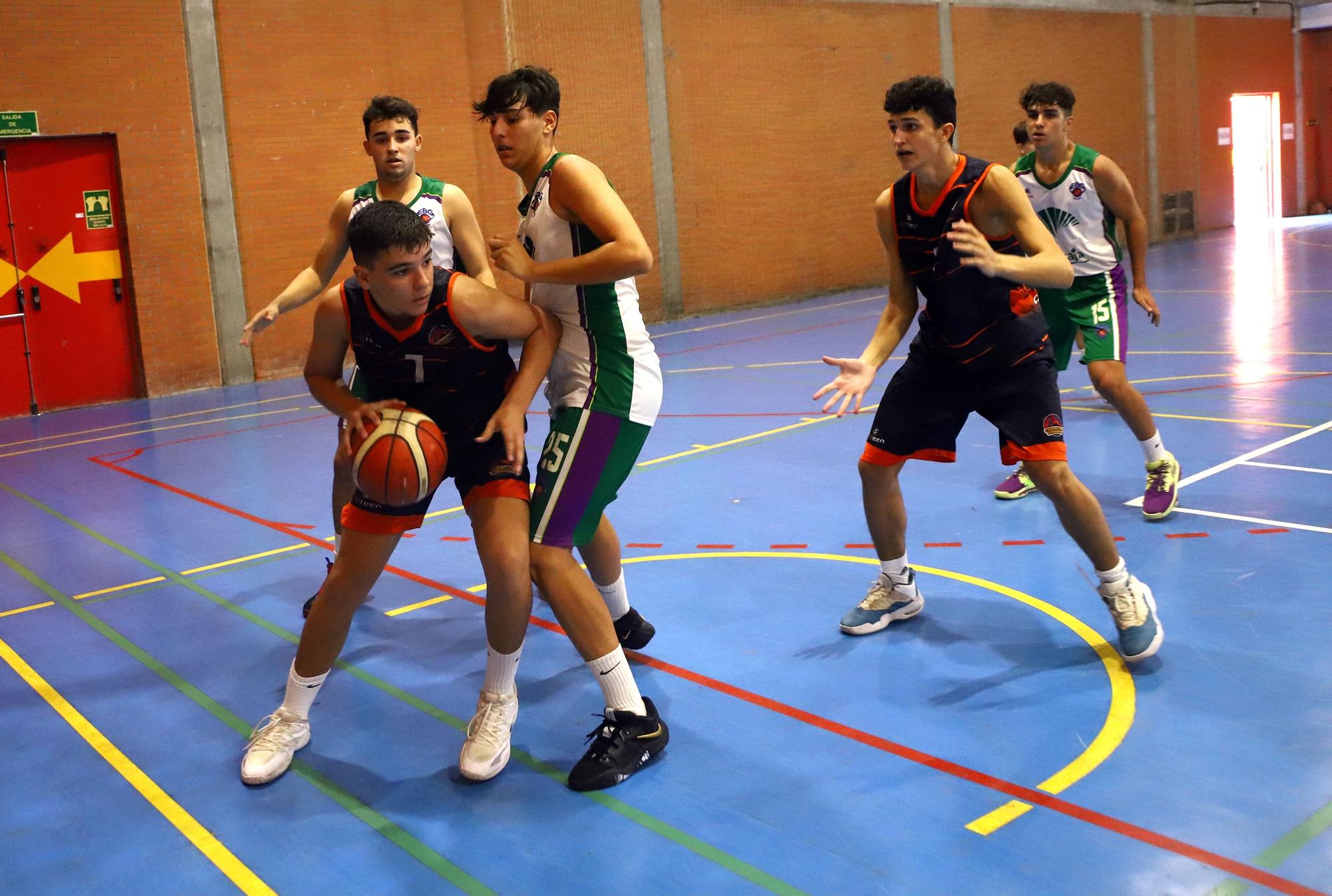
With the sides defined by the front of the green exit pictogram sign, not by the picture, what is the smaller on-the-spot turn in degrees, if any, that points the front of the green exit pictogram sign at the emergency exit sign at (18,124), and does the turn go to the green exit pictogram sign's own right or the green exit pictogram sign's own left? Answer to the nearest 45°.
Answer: approximately 45° to the green exit pictogram sign's own right

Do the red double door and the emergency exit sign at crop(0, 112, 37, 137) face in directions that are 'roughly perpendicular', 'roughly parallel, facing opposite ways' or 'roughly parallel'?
roughly parallel

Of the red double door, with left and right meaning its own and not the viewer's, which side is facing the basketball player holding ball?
front

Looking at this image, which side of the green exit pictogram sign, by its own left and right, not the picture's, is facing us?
front

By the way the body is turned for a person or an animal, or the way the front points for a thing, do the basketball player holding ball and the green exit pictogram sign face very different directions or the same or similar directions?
same or similar directions

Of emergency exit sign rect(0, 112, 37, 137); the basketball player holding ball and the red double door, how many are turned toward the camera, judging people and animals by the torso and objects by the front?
3

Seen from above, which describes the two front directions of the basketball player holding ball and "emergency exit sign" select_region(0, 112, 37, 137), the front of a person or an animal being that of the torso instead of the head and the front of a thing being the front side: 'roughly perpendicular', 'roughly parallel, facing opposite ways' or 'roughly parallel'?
roughly parallel

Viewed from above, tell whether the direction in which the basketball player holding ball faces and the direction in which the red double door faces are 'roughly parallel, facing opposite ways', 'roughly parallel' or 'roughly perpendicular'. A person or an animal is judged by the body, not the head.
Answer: roughly parallel

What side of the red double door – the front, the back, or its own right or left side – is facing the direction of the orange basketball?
front

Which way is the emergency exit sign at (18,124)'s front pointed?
toward the camera

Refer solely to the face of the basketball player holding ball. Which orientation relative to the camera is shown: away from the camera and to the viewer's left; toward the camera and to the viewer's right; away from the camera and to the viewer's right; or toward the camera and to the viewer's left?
toward the camera and to the viewer's right

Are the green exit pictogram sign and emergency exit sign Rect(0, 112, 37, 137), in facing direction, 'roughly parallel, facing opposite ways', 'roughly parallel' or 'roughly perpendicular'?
roughly parallel

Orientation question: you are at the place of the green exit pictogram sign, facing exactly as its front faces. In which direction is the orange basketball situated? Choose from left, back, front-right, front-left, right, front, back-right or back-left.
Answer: front

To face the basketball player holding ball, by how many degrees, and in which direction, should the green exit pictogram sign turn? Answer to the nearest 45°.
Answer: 0° — it already faces them

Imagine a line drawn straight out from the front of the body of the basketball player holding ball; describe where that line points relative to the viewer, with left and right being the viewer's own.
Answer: facing the viewer
